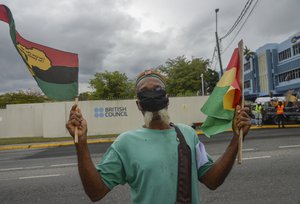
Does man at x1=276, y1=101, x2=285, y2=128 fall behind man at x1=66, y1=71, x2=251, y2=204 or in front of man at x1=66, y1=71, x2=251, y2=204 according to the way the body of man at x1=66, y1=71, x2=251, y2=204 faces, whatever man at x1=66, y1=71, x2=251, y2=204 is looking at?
behind

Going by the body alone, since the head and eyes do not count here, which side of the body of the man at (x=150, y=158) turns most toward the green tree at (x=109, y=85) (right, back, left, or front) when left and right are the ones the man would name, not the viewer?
back

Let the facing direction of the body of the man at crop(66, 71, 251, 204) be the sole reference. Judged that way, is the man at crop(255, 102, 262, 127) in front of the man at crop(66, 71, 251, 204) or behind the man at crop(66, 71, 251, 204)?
behind

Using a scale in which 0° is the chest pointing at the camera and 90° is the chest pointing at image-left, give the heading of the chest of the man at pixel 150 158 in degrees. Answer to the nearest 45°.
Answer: approximately 0°
